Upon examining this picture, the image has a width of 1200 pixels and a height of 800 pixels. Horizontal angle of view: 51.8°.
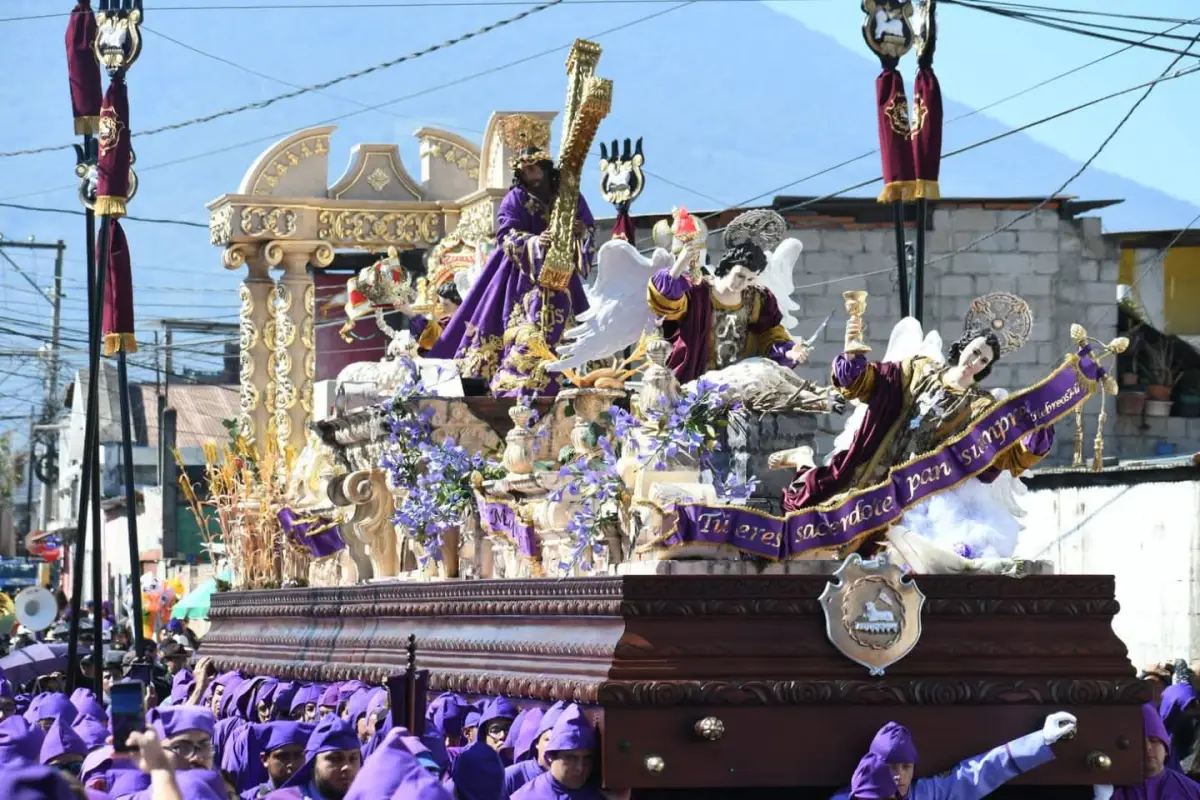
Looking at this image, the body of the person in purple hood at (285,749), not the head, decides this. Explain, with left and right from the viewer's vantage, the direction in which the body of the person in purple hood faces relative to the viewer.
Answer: facing the viewer and to the right of the viewer

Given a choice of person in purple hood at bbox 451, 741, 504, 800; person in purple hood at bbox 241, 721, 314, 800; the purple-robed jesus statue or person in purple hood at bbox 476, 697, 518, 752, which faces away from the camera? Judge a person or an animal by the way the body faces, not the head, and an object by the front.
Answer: person in purple hood at bbox 451, 741, 504, 800

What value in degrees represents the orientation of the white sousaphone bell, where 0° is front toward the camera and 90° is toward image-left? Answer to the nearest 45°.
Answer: approximately 0°

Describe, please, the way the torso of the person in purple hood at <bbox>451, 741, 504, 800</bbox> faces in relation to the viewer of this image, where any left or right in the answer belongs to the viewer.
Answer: facing away from the viewer

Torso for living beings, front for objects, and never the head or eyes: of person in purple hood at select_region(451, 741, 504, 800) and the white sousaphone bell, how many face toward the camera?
1
